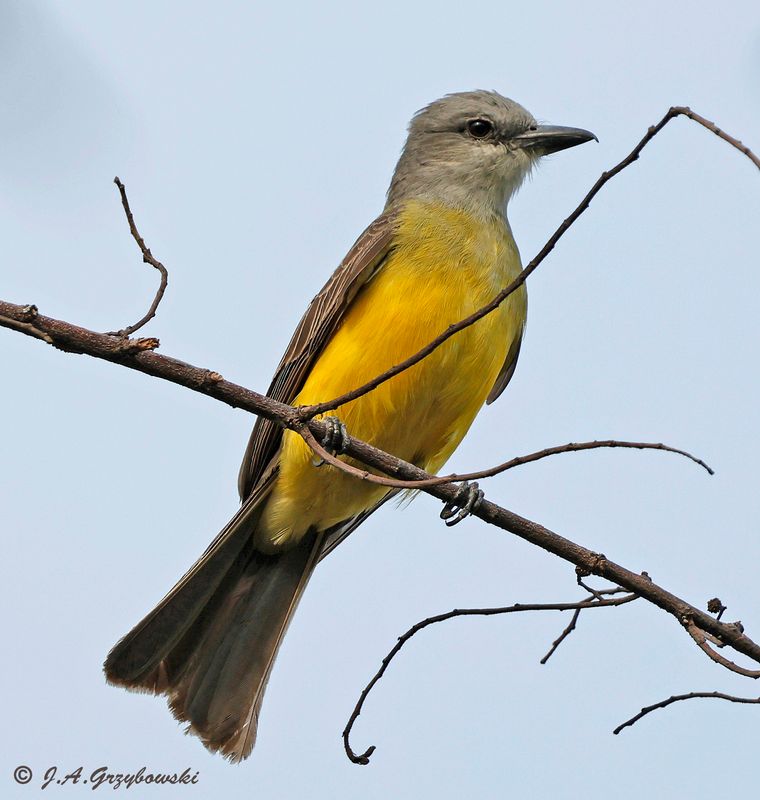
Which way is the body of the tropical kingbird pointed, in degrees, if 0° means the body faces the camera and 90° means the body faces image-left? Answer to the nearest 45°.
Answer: approximately 315°
